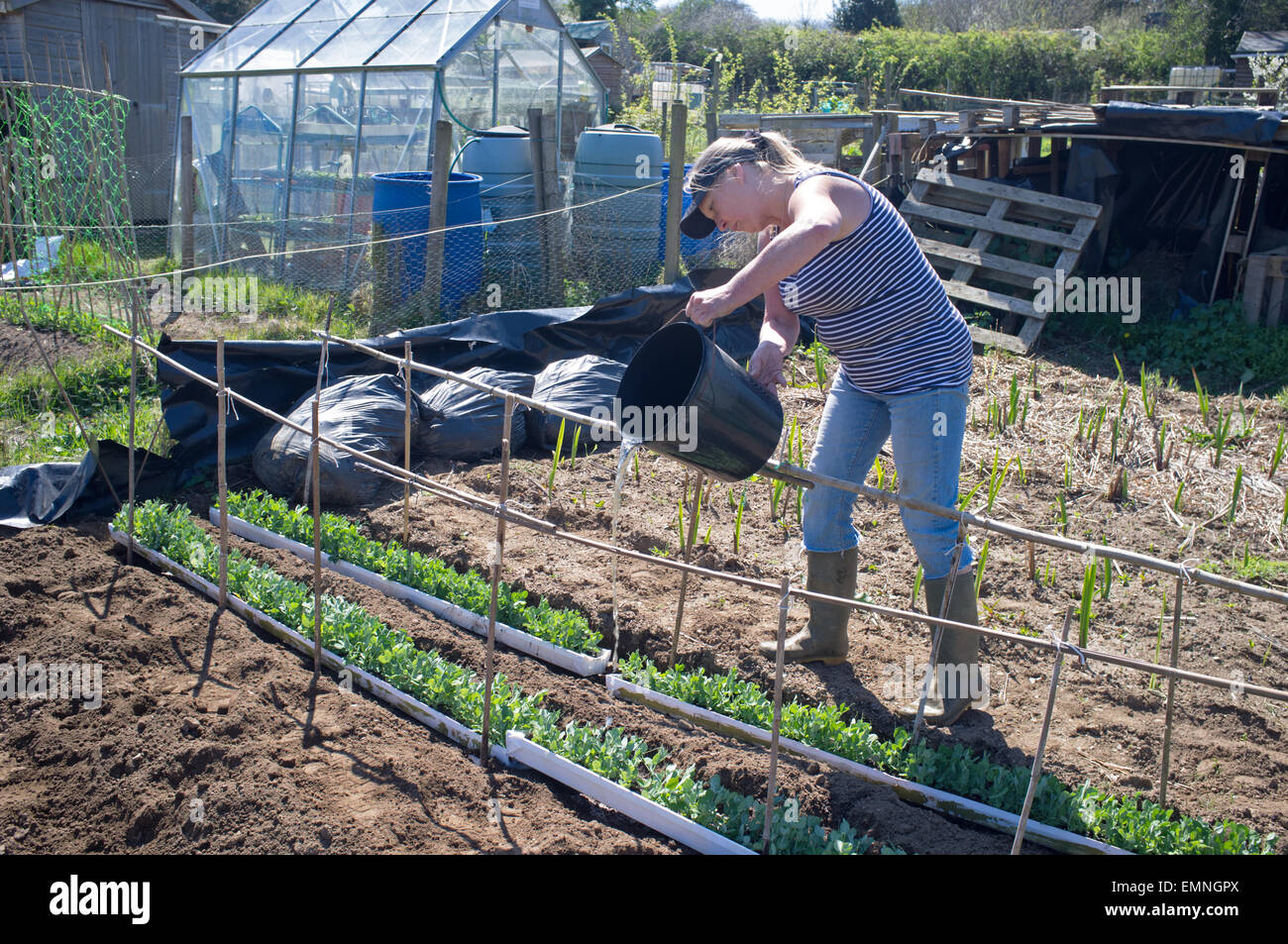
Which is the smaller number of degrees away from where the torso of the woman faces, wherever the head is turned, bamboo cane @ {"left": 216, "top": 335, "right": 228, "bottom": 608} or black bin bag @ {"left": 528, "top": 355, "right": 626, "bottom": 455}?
the bamboo cane

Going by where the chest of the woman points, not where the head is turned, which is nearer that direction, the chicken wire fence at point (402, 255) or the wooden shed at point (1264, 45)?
the chicken wire fence

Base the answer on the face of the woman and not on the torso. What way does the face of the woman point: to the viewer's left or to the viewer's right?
to the viewer's left

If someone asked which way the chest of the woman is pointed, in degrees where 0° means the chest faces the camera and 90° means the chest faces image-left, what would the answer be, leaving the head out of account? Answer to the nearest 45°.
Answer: approximately 90°
